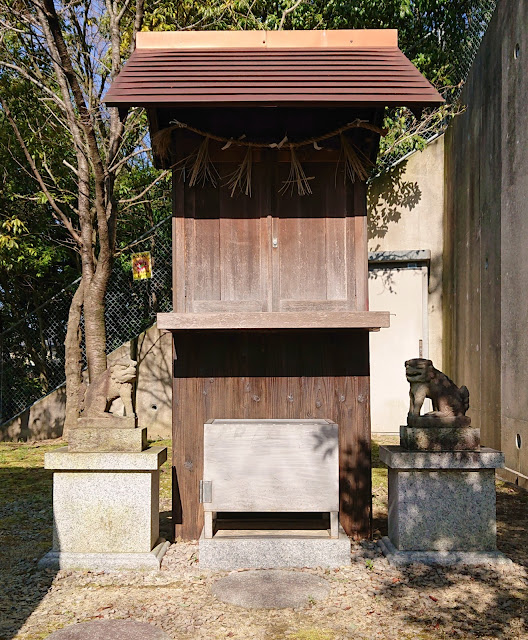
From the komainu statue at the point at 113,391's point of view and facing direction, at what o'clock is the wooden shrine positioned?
The wooden shrine is roughly at 12 o'clock from the komainu statue.

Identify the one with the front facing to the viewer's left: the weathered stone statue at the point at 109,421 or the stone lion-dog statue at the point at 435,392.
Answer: the stone lion-dog statue

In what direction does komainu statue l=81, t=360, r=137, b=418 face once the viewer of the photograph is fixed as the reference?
facing to the right of the viewer

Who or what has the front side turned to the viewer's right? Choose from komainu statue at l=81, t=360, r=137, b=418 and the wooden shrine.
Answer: the komainu statue

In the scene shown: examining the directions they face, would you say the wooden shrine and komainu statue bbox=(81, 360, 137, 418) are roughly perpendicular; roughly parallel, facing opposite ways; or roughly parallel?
roughly perpendicular

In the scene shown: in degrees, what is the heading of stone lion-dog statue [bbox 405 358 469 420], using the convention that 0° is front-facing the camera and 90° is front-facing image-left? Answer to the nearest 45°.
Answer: approximately 90°

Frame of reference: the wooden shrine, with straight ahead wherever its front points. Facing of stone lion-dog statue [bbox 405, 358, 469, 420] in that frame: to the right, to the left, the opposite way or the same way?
to the right

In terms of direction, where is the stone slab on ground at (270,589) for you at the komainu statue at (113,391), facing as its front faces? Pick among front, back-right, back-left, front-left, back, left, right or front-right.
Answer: front-right

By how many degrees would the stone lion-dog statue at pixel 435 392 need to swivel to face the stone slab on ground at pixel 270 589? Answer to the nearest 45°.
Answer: approximately 45° to its left

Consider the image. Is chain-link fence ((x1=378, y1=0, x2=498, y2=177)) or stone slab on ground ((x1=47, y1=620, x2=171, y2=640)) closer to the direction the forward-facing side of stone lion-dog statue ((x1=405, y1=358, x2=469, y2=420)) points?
the stone slab on ground
